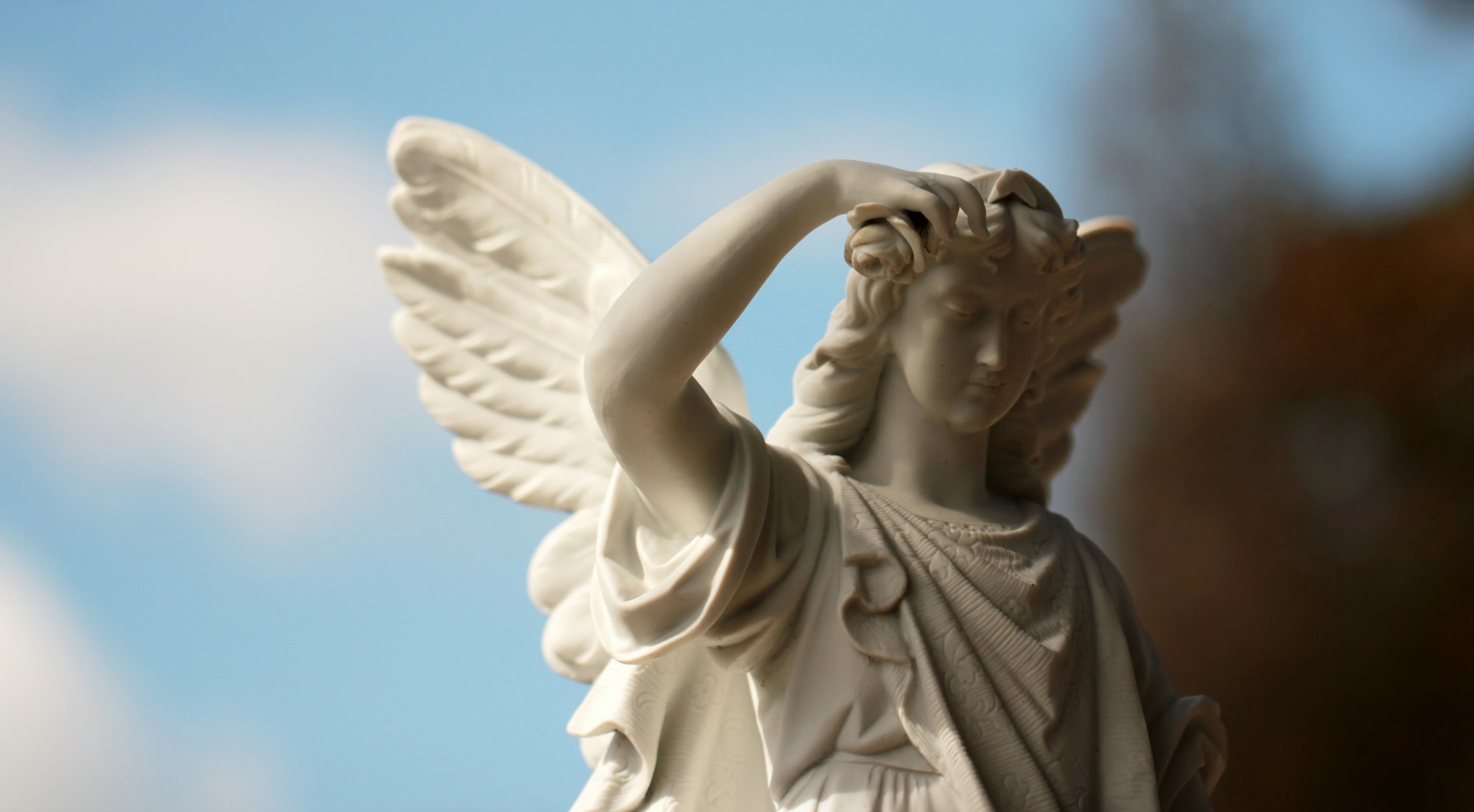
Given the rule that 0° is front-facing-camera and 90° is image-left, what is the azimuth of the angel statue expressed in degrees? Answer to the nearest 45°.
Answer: approximately 315°
